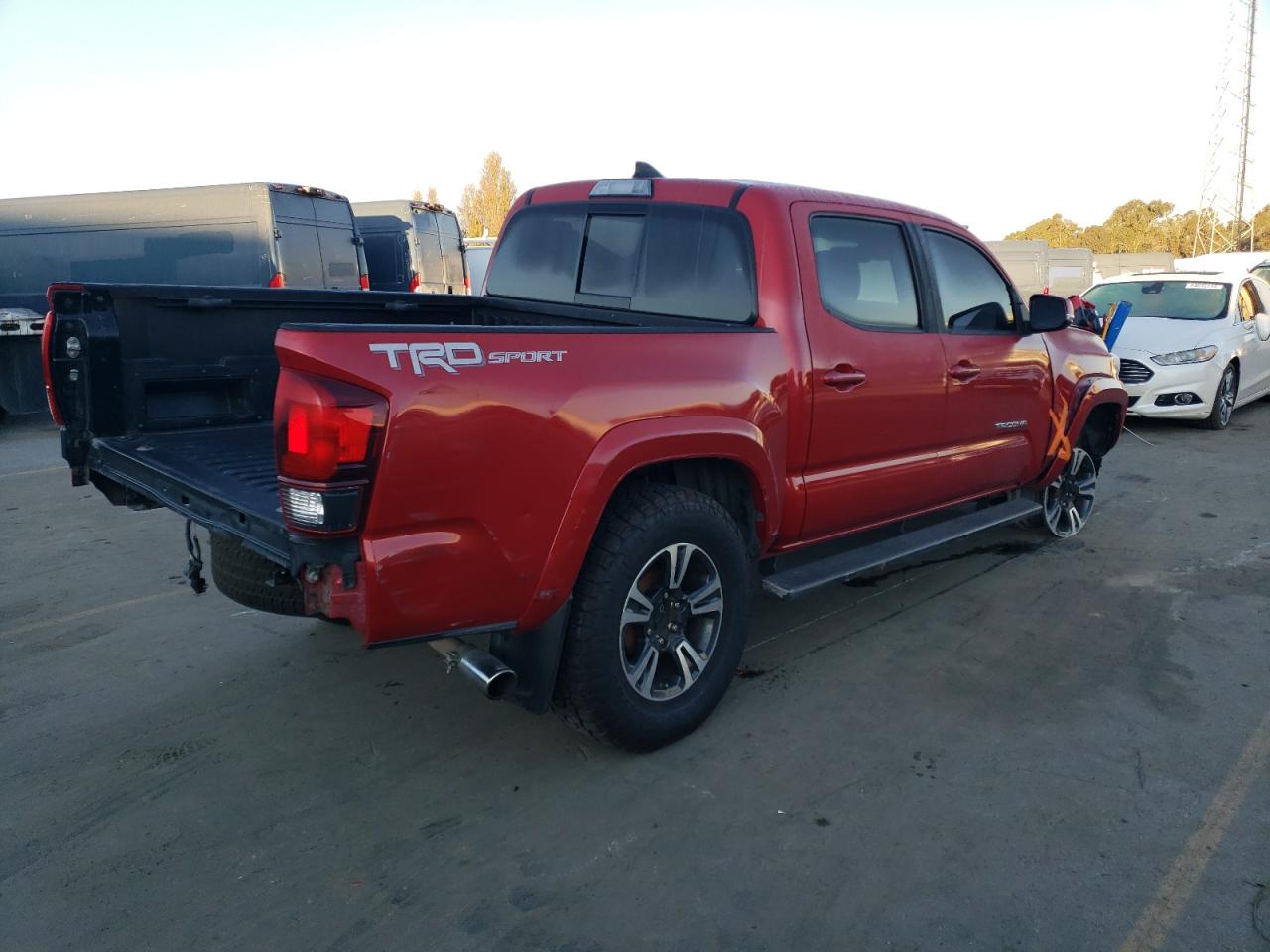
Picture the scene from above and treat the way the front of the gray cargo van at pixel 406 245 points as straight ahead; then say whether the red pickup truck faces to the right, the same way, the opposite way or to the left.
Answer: to the right

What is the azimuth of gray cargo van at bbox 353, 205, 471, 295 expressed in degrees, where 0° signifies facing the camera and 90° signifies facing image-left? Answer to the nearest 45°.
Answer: approximately 135°

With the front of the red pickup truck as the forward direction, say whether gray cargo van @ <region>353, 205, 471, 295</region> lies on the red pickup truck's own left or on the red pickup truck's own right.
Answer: on the red pickup truck's own left

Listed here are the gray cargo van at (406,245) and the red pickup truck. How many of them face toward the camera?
0

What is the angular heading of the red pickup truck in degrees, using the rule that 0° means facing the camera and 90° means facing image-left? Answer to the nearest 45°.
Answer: approximately 225°

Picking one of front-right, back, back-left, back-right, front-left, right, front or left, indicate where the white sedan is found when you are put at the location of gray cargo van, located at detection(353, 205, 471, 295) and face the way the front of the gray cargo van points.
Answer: back

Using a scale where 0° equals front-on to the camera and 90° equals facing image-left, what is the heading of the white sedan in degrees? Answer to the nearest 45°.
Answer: approximately 45°

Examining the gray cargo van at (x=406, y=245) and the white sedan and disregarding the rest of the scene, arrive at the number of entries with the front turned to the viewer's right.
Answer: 0
